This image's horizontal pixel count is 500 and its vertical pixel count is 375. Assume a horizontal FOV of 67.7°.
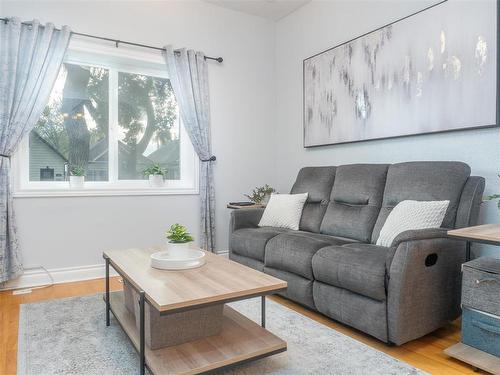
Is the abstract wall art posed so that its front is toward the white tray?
yes

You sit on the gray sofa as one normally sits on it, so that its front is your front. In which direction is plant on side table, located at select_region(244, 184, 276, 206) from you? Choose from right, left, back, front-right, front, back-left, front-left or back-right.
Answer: right

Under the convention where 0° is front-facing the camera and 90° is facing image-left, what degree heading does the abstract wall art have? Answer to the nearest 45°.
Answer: approximately 45°

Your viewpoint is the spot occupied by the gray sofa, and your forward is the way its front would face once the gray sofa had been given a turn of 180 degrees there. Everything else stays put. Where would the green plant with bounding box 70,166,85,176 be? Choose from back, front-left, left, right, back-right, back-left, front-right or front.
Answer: back-left

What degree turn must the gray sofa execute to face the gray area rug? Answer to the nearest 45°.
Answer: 0° — it already faces it

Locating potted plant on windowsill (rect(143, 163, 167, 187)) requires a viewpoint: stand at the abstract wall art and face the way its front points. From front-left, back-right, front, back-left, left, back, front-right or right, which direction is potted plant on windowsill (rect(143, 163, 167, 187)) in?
front-right

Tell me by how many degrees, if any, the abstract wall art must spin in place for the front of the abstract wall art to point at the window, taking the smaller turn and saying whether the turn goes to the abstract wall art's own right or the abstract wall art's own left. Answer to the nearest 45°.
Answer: approximately 45° to the abstract wall art's own right

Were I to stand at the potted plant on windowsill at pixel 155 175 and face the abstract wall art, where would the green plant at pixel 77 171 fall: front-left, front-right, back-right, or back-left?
back-right

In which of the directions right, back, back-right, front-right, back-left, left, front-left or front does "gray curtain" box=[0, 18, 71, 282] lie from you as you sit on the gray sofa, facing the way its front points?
front-right

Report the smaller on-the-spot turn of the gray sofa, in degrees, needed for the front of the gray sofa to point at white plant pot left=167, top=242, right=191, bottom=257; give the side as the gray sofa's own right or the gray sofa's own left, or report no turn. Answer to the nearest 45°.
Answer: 0° — it already faces it

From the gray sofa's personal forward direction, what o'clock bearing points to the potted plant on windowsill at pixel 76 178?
The potted plant on windowsill is roughly at 2 o'clock from the gray sofa.

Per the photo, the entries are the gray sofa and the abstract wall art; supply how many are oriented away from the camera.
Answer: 0
